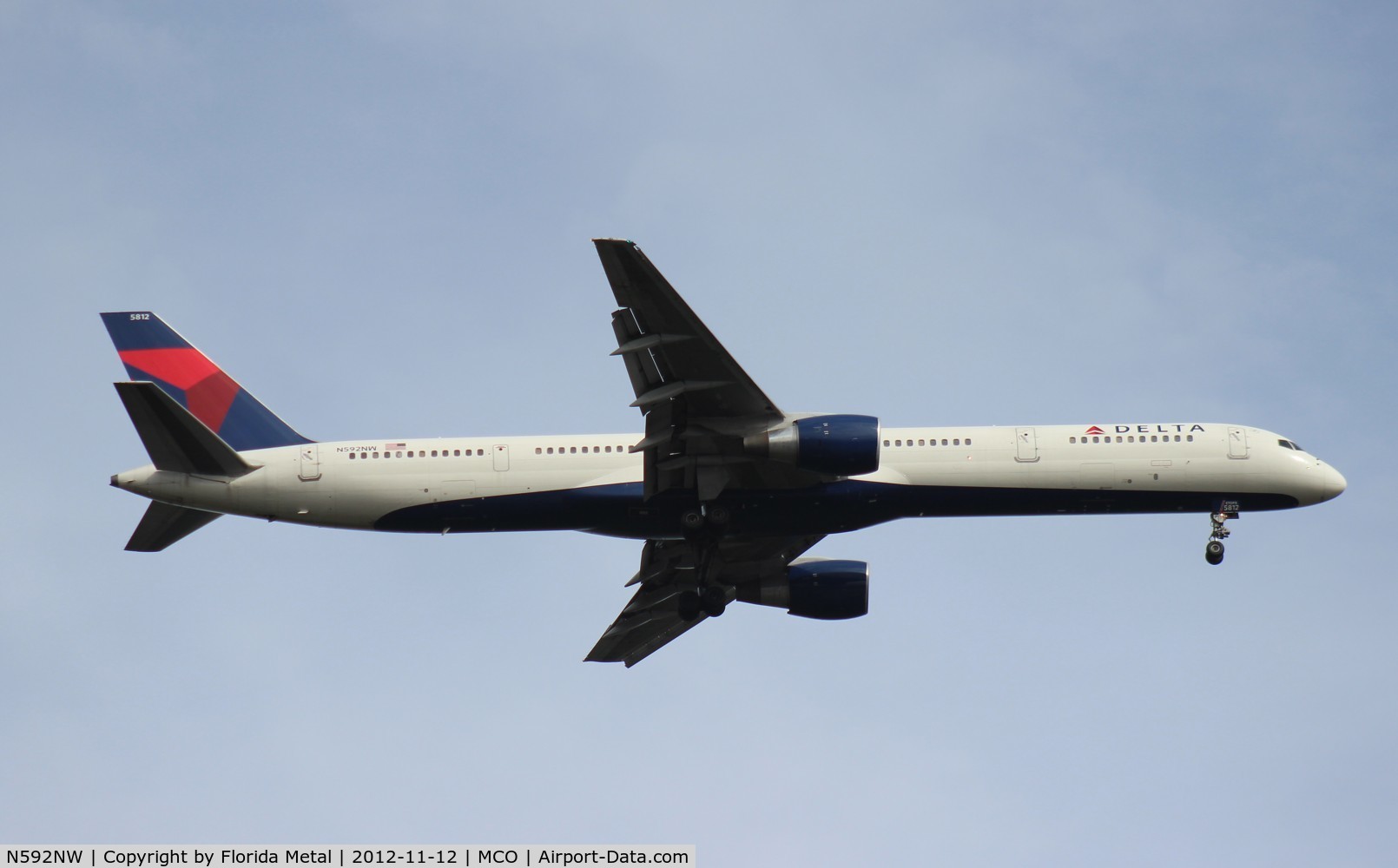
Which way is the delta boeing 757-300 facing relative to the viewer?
to the viewer's right
